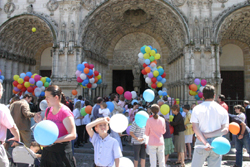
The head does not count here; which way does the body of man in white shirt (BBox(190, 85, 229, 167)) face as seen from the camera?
away from the camera

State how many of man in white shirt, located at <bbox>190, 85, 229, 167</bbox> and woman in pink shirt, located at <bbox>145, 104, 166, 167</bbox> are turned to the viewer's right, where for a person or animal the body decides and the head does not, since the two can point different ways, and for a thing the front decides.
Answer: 0

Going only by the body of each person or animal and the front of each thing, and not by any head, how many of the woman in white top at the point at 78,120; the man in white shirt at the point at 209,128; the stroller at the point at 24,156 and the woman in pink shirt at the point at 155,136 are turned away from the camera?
3

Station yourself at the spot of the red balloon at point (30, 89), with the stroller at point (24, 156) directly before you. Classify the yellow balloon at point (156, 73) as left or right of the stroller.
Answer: left

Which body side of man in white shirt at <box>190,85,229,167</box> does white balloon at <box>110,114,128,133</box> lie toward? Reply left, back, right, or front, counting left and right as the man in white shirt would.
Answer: left

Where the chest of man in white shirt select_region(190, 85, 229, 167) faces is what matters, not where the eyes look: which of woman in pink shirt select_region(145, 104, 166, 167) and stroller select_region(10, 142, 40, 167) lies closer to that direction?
the woman in pink shirt

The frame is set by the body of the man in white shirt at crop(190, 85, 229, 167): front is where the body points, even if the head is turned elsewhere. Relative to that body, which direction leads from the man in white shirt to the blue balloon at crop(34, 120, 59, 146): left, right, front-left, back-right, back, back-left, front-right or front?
back-left
